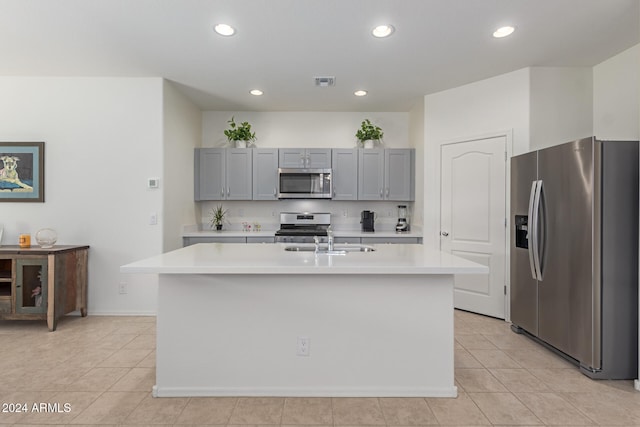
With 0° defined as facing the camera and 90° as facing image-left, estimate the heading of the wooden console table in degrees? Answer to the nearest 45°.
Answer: approximately 45°

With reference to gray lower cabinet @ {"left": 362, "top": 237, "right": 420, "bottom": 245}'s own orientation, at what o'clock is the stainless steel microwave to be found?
The stainless steel microwave is roughly at 3 o'clock from the gray lower cabinet.

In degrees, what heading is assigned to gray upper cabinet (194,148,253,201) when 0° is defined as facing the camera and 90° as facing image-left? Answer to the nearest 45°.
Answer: approximately 0°

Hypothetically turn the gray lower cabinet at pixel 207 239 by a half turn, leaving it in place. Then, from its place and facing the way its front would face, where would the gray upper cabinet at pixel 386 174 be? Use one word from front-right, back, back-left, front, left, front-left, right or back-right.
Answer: right

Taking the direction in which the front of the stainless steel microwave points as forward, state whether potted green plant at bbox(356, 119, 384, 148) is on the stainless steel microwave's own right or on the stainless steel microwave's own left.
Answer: on the stainless steel microwave's own left

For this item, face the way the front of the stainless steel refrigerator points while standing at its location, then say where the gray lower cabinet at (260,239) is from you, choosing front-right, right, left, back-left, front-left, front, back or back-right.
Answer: front-right

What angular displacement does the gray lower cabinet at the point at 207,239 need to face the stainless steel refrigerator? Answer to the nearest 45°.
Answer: approximately 45° to its left

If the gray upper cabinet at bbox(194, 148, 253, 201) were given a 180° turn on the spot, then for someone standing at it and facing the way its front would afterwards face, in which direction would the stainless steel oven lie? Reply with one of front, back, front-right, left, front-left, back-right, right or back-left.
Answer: right

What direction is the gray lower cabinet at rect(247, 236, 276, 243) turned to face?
toward the camera

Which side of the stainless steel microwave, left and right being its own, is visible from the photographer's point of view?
front

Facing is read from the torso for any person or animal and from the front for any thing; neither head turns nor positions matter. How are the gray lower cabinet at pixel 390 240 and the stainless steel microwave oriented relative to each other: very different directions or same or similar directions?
same or similar directions

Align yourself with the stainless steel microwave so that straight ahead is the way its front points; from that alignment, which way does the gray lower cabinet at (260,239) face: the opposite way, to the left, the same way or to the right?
the same way

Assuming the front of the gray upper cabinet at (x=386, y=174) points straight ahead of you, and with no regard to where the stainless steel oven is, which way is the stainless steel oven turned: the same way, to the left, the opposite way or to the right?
the same way

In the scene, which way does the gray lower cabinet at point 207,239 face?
toward the camera
